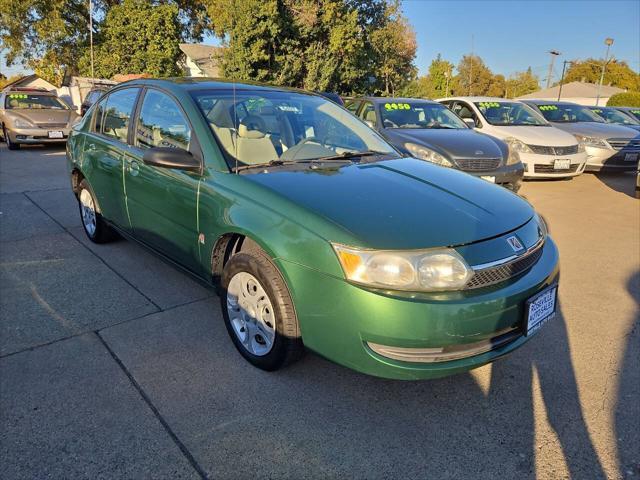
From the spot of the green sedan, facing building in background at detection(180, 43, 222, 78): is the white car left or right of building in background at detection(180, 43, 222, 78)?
right

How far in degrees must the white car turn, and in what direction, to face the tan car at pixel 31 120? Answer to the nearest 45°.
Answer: approximately 135° to its right

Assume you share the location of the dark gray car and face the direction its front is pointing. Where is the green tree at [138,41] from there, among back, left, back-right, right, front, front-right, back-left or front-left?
back

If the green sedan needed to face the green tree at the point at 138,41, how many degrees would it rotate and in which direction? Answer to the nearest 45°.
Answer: approximately 135° to its left

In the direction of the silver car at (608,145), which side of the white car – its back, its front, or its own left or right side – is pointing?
left
